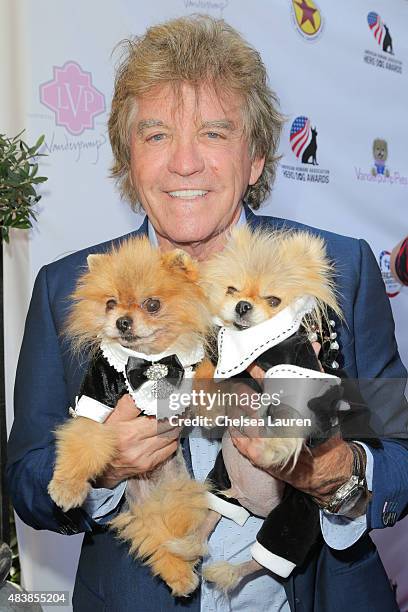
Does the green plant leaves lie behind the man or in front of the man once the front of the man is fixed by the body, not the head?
behind

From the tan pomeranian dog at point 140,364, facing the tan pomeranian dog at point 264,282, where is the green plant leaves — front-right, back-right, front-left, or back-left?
back-left

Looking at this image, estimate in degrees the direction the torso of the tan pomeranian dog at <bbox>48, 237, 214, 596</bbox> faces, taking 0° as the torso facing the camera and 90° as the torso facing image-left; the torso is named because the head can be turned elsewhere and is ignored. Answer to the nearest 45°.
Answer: approximately 0°
